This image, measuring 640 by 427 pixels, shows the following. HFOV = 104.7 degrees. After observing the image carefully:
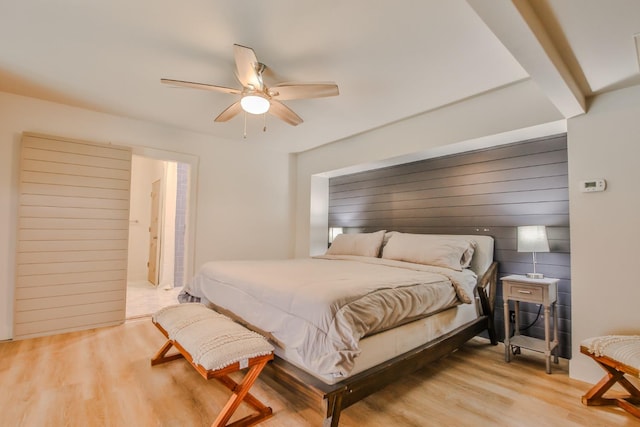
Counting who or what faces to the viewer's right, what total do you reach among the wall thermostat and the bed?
0

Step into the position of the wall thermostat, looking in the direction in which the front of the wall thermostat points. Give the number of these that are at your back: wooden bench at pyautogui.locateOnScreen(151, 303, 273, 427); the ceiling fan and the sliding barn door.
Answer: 0

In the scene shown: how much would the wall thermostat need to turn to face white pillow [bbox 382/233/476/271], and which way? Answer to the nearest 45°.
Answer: approximately 90° to its right

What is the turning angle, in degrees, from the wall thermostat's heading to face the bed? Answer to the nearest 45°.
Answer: approximately 45° to its right

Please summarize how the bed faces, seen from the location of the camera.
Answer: facing the viewer and to the left of the viewer

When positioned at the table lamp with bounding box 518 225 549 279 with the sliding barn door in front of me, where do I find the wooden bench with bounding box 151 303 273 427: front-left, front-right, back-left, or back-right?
front-left

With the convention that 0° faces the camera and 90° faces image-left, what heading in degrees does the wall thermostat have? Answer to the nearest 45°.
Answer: approximately 0°

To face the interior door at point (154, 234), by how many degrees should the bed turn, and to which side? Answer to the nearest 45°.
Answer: approximately 90° to its right

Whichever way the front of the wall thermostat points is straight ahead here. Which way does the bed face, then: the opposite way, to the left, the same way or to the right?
the same way

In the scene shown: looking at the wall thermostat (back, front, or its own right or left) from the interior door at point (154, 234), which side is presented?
right

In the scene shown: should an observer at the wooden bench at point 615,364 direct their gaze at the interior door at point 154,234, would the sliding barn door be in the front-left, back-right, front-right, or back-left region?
front-left

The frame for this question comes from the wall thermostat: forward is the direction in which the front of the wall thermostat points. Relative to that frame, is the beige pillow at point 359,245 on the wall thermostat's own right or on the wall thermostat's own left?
on the wall thermostat's own right

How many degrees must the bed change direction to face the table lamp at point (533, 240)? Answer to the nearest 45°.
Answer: approximately 135° to its left
